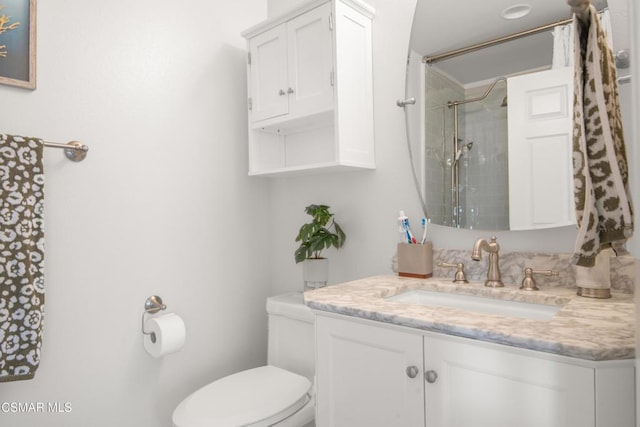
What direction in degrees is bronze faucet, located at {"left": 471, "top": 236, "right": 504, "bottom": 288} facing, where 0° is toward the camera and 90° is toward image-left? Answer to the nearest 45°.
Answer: approximately 45°

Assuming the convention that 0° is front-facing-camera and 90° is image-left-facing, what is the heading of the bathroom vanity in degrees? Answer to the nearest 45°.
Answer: approximately 45°

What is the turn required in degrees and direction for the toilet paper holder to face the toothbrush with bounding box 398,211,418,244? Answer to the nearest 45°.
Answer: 0° — it already faces it

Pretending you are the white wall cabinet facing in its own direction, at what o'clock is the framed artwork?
The framed artwork is roughly at 1 o'clock from the white wall cabinet.

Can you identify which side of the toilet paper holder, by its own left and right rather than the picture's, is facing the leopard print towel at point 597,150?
front

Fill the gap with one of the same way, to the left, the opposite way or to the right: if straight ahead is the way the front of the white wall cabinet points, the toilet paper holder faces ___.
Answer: to the left

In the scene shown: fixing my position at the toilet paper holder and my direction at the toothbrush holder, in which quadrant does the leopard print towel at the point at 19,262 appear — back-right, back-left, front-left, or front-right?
back-right
